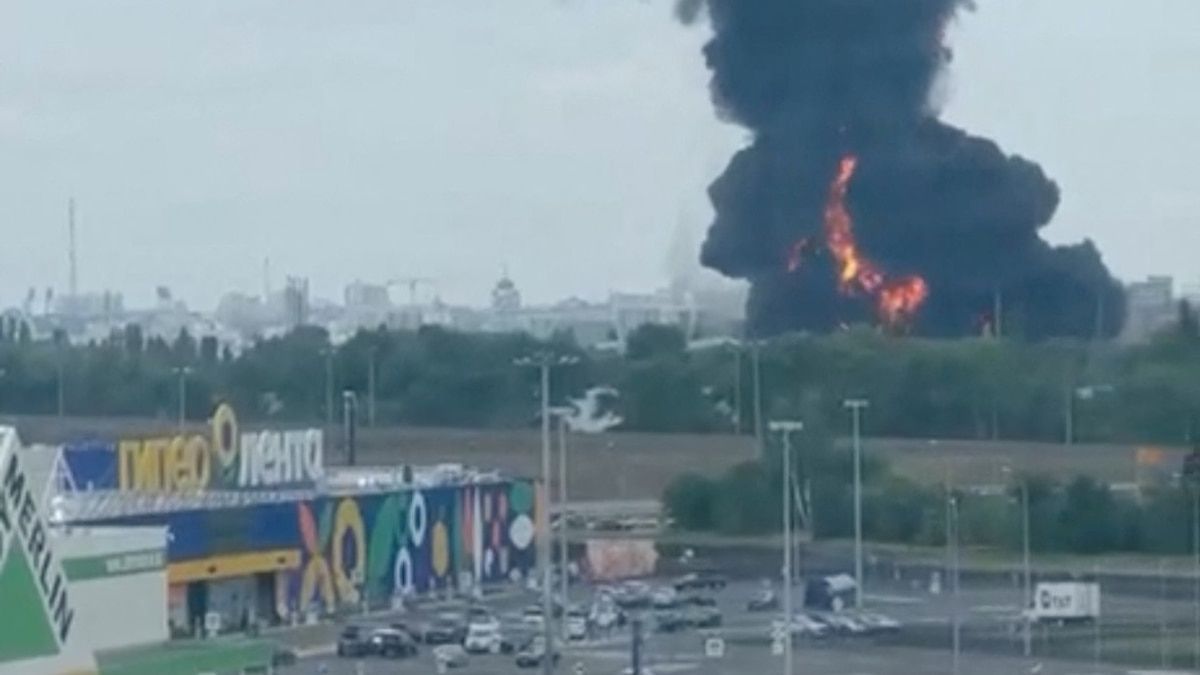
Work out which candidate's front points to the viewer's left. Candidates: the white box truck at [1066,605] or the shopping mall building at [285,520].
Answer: the white box truck

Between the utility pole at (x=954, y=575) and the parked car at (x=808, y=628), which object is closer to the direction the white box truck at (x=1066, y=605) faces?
the parked car

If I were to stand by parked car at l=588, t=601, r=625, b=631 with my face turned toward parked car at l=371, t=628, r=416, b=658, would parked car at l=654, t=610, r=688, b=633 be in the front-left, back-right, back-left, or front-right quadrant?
back-left

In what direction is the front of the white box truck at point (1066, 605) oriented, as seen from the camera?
facing to the left of the viewer

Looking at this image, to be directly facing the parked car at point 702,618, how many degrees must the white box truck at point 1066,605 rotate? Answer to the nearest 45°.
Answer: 0° — it already faces it

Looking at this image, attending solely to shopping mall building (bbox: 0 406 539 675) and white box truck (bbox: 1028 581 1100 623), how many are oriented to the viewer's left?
1

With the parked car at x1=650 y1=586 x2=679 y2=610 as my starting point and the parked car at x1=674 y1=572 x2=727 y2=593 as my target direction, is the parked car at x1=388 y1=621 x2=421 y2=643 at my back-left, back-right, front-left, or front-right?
back-left
